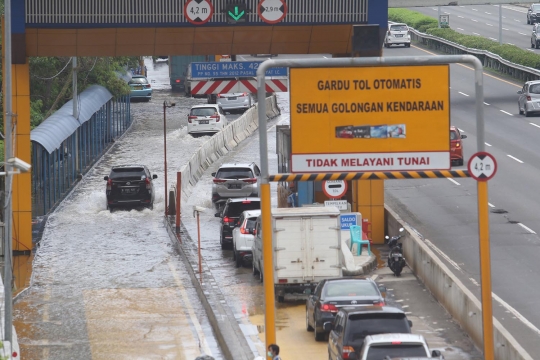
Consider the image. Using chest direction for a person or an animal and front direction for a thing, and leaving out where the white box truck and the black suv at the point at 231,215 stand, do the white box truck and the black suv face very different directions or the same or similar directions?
same or similar directions

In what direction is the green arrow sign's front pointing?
toward the camera

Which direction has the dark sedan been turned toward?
away from the camera

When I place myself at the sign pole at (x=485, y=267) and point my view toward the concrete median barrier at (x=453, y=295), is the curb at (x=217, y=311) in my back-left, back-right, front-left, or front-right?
front-left

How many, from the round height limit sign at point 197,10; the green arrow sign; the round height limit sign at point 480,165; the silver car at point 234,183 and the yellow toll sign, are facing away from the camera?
1

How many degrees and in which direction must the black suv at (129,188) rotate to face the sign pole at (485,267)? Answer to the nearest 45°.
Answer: approximately 180°

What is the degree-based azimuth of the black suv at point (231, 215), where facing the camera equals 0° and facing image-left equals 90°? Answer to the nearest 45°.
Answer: approximately 180°

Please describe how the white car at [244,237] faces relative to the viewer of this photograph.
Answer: facing away from the viewer

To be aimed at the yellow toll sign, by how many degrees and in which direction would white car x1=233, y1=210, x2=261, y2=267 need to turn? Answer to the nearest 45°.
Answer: approximately 180°

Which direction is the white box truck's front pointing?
away from the camera

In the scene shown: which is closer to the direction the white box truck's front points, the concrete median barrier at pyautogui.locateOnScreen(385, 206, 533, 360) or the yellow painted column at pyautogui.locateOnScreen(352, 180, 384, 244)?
the yellow painted column

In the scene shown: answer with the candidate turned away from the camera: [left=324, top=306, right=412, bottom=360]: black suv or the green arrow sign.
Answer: the black suv

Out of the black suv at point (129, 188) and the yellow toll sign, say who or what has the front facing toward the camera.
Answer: the yellow toll sign

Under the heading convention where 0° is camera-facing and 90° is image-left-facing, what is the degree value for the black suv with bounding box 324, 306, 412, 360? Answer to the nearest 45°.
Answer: approximately 180°

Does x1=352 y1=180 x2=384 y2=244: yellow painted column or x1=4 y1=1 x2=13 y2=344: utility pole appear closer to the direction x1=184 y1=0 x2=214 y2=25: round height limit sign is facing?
the utility pole

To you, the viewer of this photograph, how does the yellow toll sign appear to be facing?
facing the viewer

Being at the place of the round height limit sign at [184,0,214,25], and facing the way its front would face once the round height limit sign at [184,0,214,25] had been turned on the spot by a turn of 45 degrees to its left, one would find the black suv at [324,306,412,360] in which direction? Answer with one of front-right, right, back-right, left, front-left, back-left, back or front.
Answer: front-right

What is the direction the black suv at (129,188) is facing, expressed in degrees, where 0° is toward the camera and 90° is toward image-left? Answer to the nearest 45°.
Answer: approximately 180°

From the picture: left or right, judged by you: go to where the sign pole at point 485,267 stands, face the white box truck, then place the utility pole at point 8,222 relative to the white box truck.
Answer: left

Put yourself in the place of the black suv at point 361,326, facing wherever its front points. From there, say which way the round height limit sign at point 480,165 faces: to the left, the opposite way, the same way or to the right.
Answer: the opposite way
